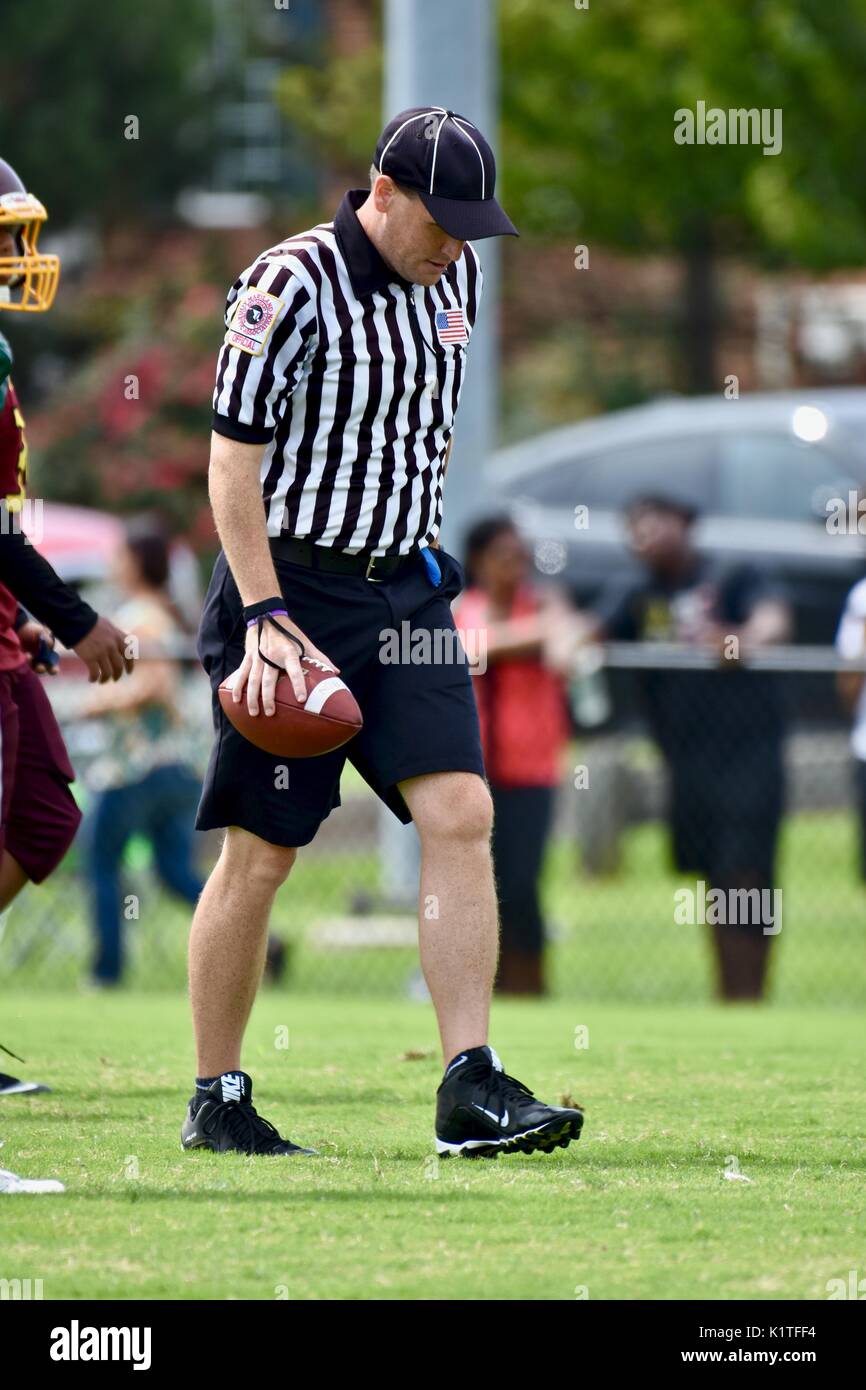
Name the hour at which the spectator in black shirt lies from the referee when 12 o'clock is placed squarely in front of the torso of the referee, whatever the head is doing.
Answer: The spectator in black shirt is roughly at 8 o'clock from the referee.

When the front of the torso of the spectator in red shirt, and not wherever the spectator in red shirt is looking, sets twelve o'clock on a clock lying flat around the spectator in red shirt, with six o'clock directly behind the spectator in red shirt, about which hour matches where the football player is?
The football player is roughly at 2 o'clock from the spectator in red shirt.

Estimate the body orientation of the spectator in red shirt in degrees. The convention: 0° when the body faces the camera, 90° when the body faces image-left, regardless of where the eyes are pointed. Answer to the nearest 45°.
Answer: approximately 315°

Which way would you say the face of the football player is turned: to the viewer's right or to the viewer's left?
to the viewer's right

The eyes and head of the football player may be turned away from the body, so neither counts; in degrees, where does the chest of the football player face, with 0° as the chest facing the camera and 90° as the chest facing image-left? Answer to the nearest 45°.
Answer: approximately 270°
